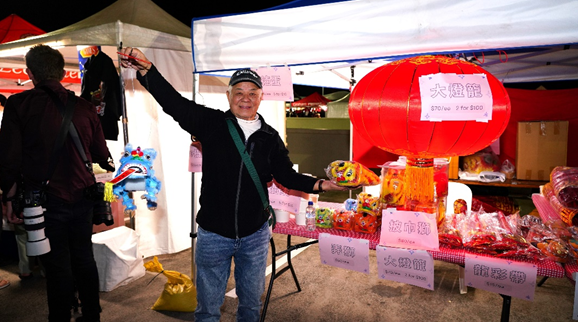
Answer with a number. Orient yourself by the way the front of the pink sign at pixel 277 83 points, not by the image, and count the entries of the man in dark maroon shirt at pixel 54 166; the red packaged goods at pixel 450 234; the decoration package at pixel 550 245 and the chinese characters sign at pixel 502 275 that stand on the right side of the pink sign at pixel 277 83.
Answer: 1

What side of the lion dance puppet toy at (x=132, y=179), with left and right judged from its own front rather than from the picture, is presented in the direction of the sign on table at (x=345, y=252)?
left

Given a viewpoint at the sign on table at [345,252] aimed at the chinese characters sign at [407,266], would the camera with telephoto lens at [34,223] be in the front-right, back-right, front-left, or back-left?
back-right

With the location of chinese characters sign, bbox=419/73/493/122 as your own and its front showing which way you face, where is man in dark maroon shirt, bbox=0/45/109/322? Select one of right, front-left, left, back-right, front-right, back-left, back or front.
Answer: right

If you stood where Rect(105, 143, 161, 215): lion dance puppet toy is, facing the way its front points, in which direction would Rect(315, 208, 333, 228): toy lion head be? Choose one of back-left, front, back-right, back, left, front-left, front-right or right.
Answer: left

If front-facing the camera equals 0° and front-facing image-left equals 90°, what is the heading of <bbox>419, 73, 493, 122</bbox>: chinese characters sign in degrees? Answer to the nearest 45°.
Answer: approximately 0°

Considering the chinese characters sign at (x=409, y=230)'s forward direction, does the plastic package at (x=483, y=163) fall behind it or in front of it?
behind
